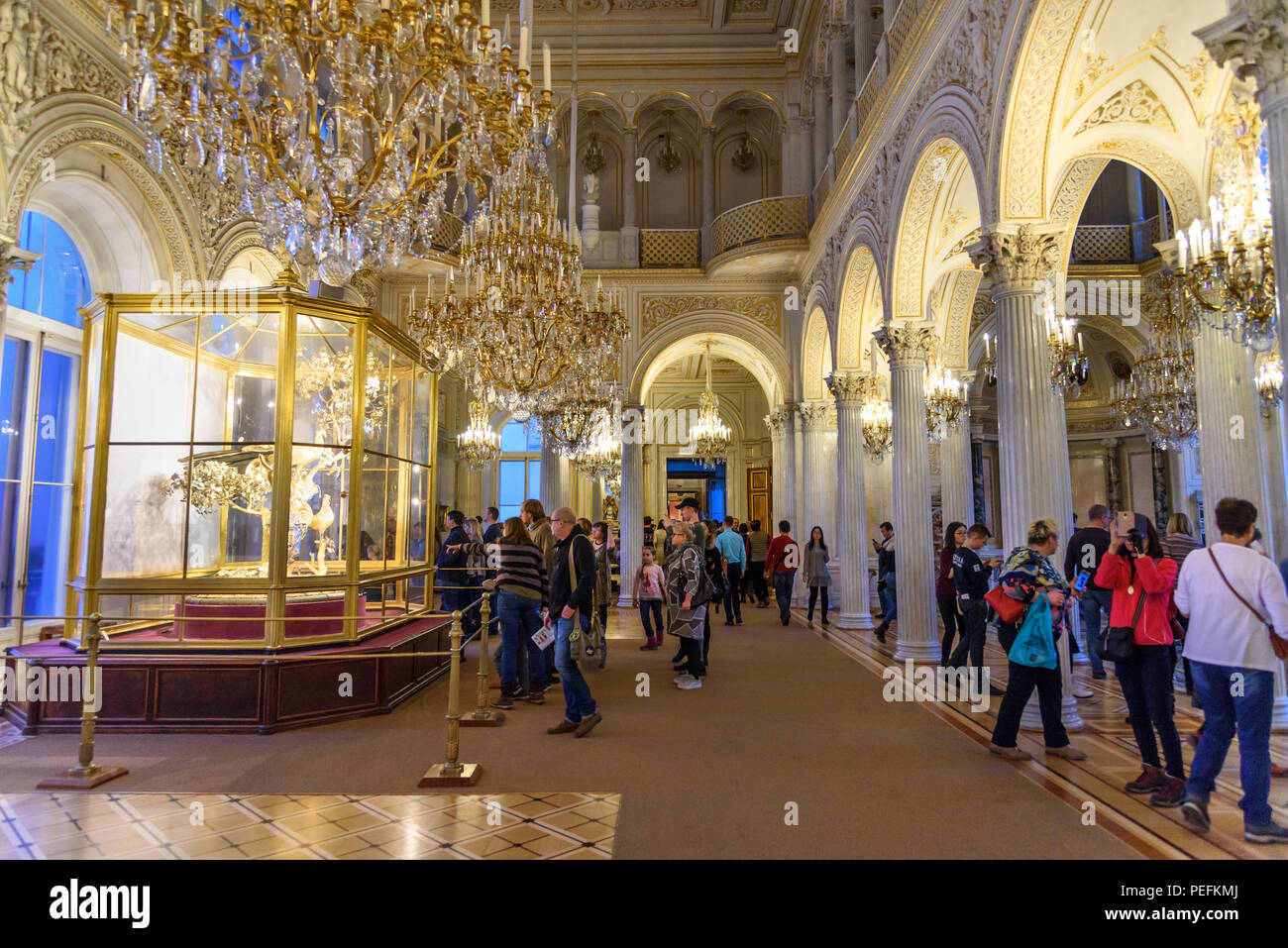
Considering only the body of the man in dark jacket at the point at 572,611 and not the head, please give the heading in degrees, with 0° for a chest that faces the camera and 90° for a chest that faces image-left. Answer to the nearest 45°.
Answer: approximately 90°

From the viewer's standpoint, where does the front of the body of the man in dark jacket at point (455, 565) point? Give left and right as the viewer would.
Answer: facing to the left of the viewer

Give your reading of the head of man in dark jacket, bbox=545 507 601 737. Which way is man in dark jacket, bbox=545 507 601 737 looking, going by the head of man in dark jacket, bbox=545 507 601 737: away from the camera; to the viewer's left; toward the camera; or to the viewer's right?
to the viewer's left

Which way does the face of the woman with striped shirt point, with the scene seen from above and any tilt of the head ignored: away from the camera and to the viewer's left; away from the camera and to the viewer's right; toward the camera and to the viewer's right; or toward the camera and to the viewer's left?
away from the camera and to the viewer's left

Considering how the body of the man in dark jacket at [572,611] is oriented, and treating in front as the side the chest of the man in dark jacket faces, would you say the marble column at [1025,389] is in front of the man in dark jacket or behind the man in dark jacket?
behind

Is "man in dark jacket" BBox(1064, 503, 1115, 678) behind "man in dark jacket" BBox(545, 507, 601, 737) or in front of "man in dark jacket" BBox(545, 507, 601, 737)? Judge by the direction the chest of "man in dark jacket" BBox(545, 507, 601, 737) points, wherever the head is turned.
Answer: behind
